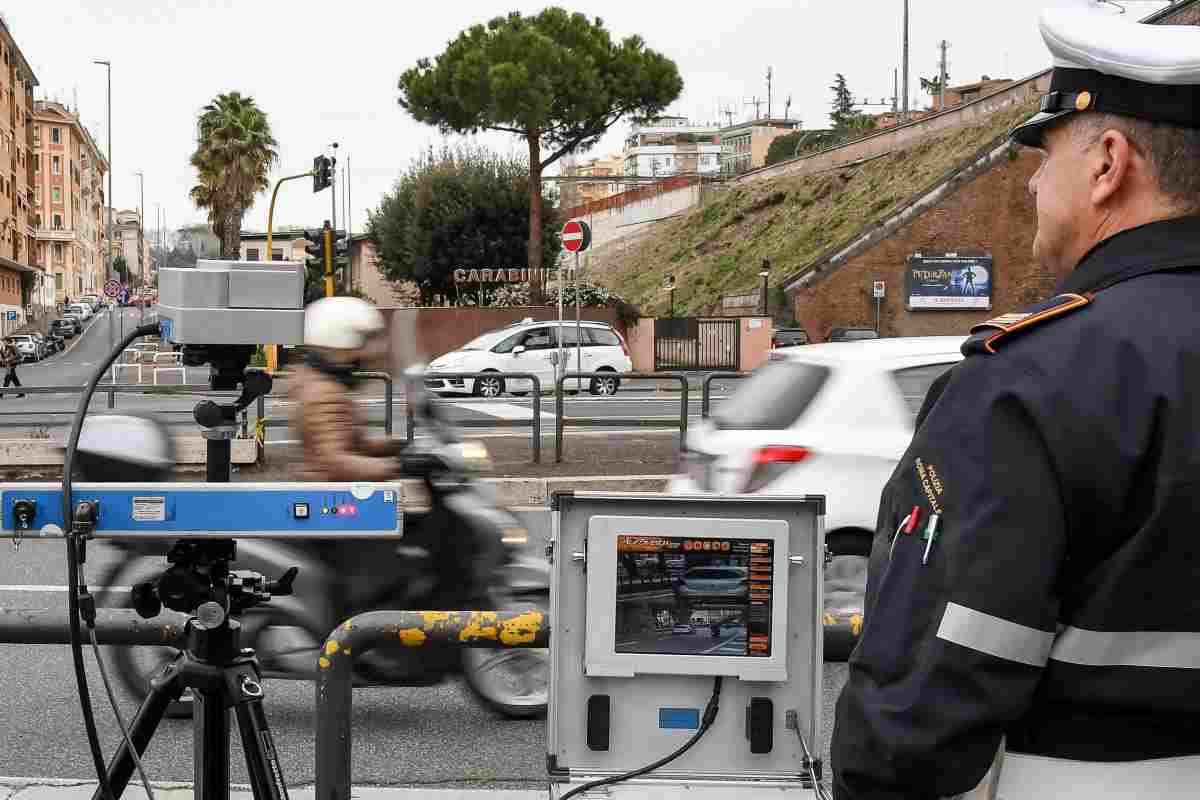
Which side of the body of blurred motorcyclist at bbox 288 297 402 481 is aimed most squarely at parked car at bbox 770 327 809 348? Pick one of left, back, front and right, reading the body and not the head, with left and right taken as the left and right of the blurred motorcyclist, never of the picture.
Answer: left

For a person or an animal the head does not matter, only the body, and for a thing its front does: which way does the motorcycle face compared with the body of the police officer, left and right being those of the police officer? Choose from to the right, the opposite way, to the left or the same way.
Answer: to the right

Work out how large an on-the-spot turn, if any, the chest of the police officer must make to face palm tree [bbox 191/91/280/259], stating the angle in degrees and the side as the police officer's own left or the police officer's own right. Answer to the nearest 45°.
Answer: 0° — they already face it

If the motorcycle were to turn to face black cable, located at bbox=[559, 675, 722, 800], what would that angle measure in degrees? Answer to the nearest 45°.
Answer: approximately 90° to its right

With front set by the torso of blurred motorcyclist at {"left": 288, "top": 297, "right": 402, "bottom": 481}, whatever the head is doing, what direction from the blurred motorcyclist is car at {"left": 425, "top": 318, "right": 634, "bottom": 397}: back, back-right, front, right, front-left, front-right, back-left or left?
left

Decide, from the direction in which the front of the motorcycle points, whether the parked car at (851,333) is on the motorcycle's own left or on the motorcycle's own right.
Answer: on the motorcycle's own left

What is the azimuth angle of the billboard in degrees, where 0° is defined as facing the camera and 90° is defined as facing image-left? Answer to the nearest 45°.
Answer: approximately 0°

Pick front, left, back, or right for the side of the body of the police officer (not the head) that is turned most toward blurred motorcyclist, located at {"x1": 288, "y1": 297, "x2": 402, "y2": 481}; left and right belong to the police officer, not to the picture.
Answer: front

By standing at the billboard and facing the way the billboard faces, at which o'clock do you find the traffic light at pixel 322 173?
The traffic light is roughly at 1 o'clock from the billboard.

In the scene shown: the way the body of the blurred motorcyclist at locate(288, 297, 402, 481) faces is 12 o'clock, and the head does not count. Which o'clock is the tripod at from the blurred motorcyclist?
The tripod is roughly at 3 o'clock from the blurred motorcyclist.

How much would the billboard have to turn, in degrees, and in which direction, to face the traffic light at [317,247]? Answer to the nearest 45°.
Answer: approximately 45° to its right

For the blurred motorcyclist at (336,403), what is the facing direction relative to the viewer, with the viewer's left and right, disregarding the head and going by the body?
facing to the right of the viewer

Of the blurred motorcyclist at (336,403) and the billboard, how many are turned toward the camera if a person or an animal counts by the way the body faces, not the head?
1
